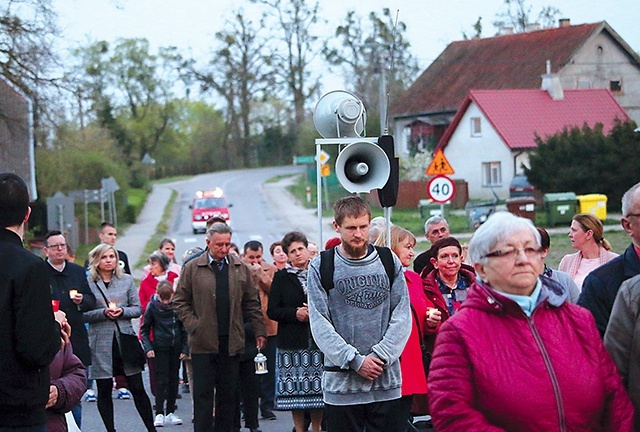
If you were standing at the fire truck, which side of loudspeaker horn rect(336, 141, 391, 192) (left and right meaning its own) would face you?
back

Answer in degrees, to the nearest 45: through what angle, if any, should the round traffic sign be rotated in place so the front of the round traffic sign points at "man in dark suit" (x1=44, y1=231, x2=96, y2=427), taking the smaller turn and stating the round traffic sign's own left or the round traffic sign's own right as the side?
0° — it already faces them

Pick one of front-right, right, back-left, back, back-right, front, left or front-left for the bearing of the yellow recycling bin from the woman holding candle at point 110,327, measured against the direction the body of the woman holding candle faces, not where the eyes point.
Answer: back-left

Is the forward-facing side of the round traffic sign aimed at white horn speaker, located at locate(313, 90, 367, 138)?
yes

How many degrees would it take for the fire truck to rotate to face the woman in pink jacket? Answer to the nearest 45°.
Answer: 0° — it already faces them

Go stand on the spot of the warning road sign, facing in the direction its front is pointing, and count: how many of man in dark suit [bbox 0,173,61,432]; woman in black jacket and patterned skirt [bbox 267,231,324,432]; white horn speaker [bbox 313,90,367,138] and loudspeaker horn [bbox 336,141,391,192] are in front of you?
4

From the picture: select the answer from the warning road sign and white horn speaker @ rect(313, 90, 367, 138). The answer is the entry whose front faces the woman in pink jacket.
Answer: the warning road sign

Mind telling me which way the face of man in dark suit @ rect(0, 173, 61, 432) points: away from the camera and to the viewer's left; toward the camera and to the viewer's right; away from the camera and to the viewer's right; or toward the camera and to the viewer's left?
away from the camera and to the viewer's right

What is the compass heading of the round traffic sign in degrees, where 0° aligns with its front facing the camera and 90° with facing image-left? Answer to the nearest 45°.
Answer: approximately 0°
